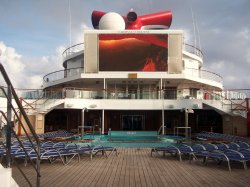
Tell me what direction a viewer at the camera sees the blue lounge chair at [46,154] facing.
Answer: facing to the right of the viewer

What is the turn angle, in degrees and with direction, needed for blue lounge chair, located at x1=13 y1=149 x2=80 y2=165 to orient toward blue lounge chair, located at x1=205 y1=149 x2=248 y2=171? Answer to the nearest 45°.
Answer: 0° — it already faces it
